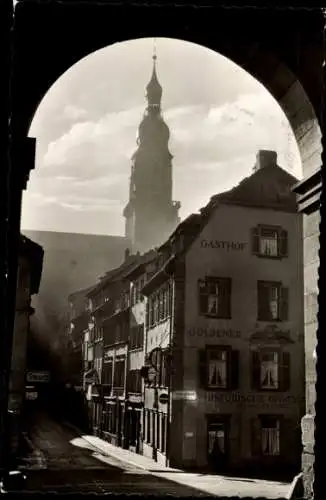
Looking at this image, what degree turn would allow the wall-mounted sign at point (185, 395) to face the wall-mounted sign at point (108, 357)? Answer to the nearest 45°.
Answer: approximately 180°

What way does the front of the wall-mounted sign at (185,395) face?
toward the camera

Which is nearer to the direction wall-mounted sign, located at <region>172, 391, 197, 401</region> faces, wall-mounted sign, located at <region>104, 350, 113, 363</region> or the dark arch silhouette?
the dark arch silhouette

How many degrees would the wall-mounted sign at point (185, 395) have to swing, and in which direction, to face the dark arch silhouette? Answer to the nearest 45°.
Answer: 0° — it already faces it

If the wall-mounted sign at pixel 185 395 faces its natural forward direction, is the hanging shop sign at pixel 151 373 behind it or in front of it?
behind

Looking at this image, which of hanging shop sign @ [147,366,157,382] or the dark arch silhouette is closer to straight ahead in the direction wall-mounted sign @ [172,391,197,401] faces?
the dark arch silhouette
